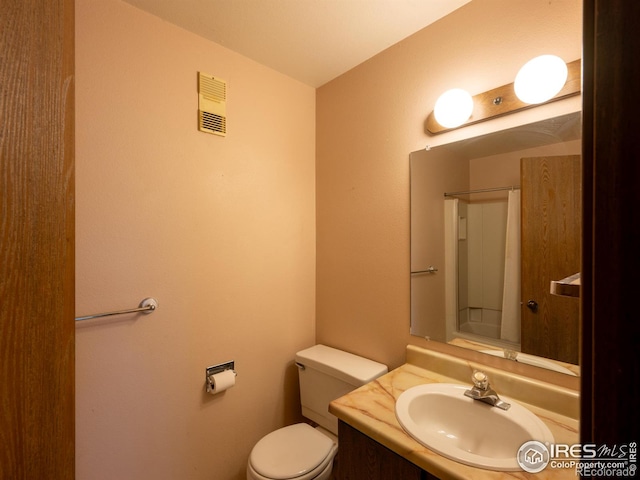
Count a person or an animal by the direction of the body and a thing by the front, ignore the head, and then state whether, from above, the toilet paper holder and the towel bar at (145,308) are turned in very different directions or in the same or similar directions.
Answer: same or similar directions

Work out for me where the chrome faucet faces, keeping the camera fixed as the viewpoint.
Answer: facing the viewer and to the left of the viewer

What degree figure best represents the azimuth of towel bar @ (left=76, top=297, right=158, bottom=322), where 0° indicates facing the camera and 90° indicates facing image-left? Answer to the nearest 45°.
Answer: approximately 315°

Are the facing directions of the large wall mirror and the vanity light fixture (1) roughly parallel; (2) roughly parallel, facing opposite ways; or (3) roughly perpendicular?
roughly parallel

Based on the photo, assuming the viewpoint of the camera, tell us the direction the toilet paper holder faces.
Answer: facing the viewer and to the right of the viewer

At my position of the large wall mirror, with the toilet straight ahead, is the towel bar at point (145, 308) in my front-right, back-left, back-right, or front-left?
front-left

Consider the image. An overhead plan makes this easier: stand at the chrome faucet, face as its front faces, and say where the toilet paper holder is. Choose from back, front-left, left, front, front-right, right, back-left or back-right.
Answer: front-right

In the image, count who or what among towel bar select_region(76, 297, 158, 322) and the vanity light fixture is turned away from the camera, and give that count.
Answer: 0

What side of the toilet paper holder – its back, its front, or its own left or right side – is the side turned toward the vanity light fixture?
front

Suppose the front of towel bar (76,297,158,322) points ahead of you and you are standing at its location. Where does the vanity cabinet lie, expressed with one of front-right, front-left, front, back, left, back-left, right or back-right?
front

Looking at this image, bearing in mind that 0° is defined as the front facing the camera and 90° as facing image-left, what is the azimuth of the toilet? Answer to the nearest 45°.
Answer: approximately 45°

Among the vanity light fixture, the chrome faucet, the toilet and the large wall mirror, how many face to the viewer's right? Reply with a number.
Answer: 0

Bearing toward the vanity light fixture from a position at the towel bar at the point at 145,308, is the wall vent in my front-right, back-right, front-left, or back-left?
front-left

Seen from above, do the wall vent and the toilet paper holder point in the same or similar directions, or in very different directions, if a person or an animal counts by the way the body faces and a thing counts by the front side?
same or similar directions

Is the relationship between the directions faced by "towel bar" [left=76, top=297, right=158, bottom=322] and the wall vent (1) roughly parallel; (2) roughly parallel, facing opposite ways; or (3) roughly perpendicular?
roughly parallel
